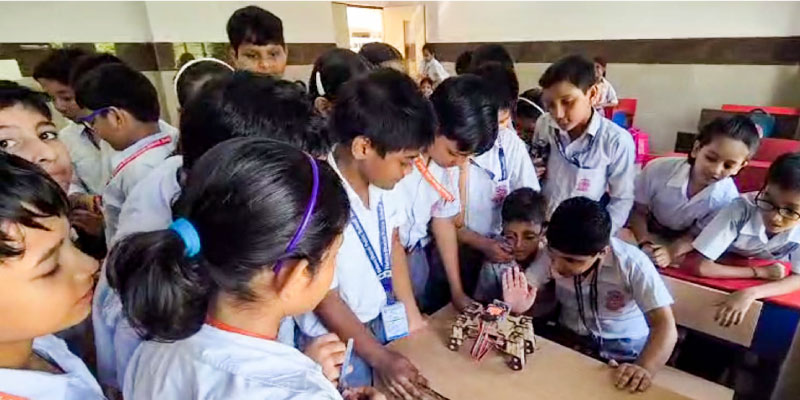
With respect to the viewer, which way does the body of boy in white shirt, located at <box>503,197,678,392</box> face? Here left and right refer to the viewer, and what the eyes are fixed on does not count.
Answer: facing the viewer and to the left of the viewer

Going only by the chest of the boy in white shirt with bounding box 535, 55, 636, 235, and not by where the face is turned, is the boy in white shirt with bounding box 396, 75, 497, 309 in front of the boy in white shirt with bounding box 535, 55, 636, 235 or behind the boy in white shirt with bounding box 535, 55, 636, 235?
in front

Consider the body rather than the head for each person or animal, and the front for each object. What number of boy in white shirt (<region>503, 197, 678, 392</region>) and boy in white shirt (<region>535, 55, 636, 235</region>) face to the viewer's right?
0

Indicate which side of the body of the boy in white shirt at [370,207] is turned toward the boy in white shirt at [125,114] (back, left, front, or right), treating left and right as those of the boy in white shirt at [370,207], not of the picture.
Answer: back

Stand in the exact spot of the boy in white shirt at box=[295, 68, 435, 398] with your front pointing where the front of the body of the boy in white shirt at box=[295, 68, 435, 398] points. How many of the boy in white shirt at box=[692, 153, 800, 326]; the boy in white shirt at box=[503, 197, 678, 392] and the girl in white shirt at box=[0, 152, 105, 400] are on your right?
1

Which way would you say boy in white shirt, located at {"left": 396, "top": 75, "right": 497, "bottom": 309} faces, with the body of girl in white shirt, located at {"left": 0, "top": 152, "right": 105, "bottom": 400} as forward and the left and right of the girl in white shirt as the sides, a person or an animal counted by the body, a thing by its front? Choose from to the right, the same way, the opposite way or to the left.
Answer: to the right

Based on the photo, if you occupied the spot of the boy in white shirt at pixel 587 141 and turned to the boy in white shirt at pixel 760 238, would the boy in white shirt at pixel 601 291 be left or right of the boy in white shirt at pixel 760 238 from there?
right

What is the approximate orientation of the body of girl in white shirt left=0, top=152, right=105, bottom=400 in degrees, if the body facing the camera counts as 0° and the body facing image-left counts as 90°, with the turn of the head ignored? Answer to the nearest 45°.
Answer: approximately 270°

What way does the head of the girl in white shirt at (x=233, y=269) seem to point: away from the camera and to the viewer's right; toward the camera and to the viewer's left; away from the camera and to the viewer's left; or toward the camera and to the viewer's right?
away from the camera and to the viewer's right

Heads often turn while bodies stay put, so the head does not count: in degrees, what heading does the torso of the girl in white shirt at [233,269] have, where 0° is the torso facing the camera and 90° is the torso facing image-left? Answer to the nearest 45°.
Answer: approximately 225°

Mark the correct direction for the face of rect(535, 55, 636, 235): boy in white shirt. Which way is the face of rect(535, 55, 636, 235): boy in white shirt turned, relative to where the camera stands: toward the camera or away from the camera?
toward the camera

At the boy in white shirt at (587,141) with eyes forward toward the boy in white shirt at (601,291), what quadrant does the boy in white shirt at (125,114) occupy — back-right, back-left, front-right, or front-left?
front-right

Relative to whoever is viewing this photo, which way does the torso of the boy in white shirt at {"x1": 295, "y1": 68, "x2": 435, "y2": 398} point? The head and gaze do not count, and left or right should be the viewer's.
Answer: facing the viewer and to the right of the viewer

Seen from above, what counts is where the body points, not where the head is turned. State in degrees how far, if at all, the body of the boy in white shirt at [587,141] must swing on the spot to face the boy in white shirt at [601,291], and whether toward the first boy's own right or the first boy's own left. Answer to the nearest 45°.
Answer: approximately 45° to the first boy's own left

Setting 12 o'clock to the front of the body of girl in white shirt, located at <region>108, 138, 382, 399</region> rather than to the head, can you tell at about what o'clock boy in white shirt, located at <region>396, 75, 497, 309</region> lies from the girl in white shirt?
The boy in white shirt is roughly at 12 o'clock from the girl in white shirt.

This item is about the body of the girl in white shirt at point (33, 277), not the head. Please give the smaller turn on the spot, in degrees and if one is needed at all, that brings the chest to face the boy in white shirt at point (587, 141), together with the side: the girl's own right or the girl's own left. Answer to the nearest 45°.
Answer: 0° — they already face them

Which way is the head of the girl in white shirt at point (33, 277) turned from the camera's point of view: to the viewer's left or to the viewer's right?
to the viewer's right
